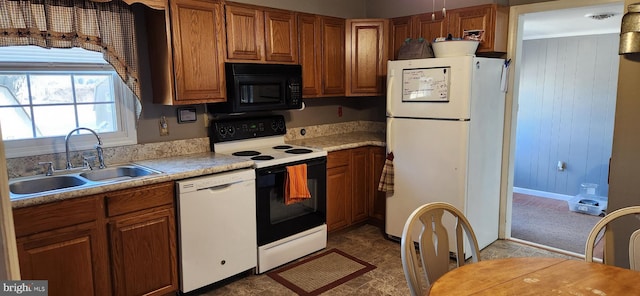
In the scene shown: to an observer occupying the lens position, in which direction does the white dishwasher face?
facing the viewer and to the right of the viewer

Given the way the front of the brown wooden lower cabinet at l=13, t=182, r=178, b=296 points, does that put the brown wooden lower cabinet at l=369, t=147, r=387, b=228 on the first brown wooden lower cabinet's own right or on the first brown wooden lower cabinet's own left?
on the first brown wooden lower cabinet's own left

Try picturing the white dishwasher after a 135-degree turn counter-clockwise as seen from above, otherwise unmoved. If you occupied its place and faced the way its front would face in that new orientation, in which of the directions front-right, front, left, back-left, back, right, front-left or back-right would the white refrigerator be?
right

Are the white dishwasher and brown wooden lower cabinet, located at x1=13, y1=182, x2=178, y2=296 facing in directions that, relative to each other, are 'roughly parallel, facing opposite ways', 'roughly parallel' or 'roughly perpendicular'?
roughly parallel

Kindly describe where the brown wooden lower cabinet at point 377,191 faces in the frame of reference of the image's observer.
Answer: facing the viewer and to the left of the viewer

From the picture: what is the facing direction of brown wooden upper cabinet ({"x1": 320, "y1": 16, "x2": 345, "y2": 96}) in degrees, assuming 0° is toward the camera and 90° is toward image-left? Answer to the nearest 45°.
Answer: approximately 315°

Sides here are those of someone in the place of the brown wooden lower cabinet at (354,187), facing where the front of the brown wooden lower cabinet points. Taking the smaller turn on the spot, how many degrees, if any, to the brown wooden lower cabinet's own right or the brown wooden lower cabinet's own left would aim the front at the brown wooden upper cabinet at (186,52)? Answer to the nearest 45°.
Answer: approximately 90° to the brown wooden lower cabinet's own right

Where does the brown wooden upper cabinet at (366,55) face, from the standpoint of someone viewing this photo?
facing the viewer

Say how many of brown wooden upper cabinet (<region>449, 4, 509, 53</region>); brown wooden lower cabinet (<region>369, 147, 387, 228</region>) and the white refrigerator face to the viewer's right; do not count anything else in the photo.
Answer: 0

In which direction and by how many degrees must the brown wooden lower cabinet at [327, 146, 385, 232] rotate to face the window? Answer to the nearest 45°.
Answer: approximately 90° to its right

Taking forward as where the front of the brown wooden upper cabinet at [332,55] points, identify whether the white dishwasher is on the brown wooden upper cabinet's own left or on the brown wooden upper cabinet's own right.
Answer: on the brown wooden upper cabinet's own right

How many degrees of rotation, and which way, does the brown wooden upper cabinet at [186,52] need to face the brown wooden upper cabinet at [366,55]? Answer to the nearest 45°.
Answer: approximately 45° to its left

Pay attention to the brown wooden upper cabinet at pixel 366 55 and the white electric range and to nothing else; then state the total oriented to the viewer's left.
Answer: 0

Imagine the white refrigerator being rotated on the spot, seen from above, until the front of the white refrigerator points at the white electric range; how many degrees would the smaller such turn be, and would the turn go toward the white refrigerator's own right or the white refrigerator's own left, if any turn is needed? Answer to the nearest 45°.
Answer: approximately 45° to the white refrigerator's own right

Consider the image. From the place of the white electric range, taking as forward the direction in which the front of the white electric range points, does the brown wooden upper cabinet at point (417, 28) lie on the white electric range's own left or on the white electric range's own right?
on the white electric range's own left
